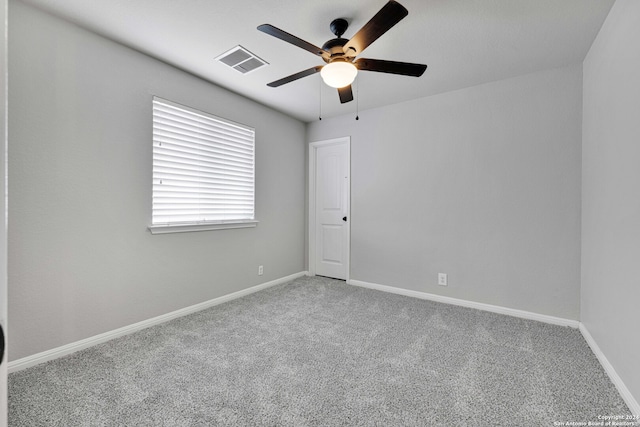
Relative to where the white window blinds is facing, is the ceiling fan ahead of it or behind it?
ahead

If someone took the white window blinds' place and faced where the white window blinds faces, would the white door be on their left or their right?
on their left

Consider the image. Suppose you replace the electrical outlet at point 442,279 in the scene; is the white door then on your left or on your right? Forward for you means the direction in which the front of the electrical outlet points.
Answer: on your right

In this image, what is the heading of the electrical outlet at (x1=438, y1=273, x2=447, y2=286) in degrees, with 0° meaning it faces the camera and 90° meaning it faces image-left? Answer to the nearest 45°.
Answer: approximately 0°

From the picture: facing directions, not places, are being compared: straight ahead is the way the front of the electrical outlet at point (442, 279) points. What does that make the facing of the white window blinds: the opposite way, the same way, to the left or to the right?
to the left

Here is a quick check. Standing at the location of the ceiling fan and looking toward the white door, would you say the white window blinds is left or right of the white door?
left

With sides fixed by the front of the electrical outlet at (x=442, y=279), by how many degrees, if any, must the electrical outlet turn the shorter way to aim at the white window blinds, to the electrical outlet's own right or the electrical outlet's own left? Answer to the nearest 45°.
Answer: approximately 45° to the electrical outlet's own right

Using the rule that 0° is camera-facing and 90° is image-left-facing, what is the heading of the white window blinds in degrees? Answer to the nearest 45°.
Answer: approximately 315°
